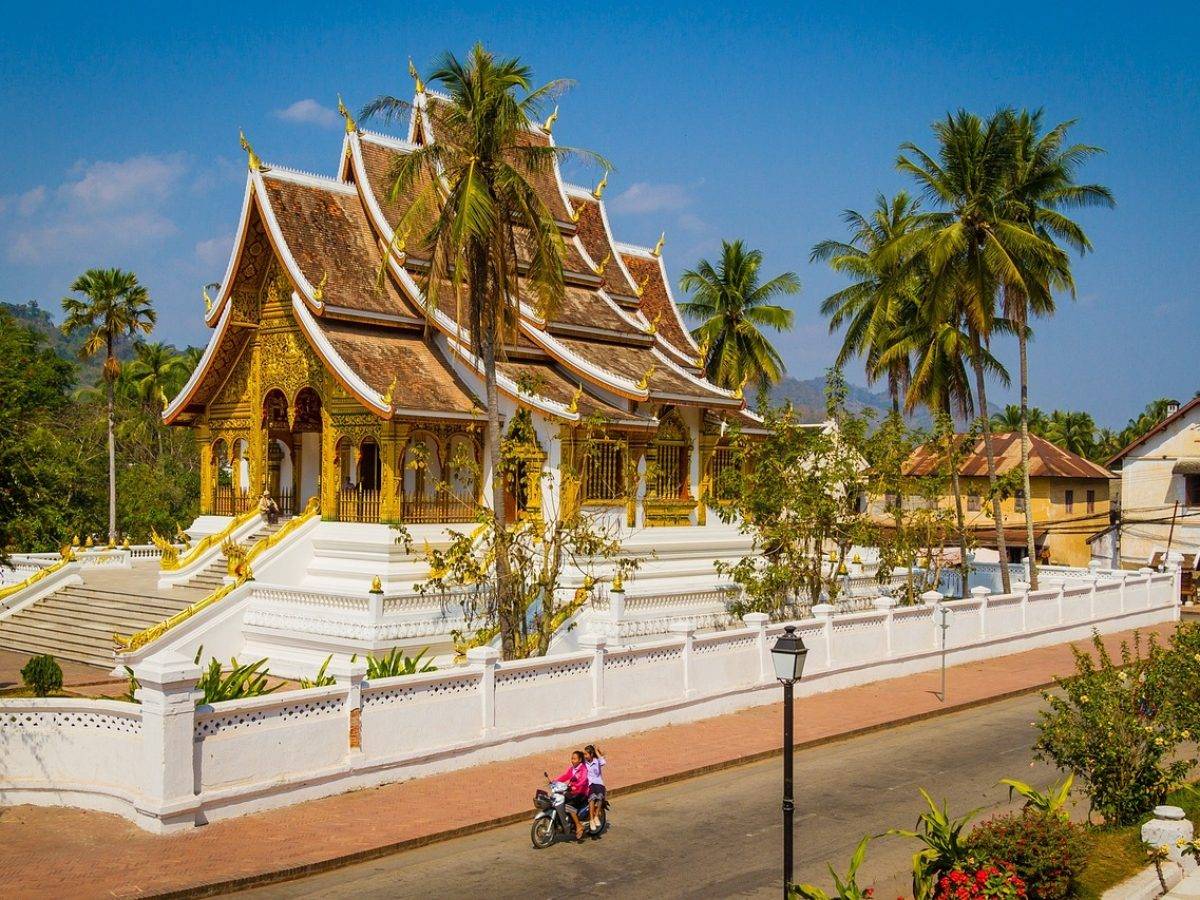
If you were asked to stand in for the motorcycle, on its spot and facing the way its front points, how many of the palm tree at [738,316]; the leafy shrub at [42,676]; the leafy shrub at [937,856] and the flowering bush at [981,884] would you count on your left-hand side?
2

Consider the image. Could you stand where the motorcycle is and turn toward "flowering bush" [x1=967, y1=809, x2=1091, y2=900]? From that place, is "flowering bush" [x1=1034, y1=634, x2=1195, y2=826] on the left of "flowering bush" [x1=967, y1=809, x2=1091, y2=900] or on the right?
left

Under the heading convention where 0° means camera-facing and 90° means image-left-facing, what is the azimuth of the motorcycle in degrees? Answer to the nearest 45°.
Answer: approximately 45°

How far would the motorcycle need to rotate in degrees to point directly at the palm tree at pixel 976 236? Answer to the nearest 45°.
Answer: approximately 180°

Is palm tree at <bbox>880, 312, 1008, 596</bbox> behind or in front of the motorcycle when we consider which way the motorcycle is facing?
behind

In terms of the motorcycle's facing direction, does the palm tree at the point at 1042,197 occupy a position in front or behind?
behind
